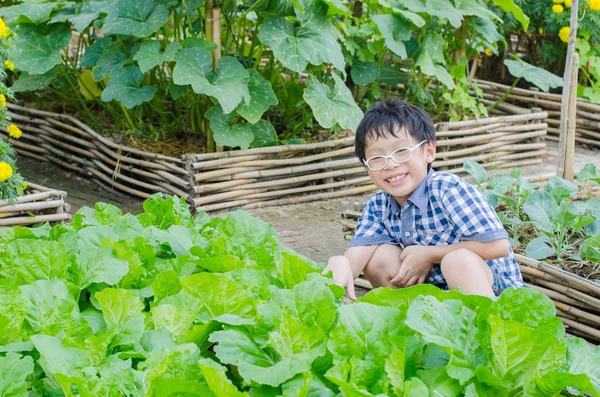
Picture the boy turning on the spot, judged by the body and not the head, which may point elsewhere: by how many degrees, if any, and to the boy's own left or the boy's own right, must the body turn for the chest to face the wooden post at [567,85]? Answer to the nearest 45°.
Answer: approximately 180°

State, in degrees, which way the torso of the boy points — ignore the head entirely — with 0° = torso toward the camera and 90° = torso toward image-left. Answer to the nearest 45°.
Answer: approximately 45°

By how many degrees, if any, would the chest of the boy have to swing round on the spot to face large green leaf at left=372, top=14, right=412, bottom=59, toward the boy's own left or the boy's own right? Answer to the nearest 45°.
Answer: approximately 135° to the boy's own right

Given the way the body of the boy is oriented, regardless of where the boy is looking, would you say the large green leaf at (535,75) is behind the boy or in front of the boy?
behind

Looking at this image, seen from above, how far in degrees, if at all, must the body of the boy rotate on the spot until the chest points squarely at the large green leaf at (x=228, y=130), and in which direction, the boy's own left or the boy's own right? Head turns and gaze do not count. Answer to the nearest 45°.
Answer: approximately 90° to the boy's own right

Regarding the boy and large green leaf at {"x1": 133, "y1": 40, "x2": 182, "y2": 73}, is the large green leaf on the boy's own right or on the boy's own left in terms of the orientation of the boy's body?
on the boy's own right

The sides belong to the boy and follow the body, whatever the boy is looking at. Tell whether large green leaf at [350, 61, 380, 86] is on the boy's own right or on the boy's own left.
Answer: on the boy's own right

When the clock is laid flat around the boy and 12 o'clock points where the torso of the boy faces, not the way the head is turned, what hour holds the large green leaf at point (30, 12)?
The large green leaf is roughly at 3 o'clock from the boy.

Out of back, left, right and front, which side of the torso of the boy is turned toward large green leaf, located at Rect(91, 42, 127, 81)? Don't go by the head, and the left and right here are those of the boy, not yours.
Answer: right

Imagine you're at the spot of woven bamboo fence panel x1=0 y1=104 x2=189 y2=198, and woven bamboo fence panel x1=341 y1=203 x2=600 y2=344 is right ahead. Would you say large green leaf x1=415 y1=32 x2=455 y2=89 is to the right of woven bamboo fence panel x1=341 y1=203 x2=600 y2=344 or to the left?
left

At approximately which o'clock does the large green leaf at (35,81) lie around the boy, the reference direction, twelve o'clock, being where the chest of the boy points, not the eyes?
The large green leaf is roughly at 3 o'clock from the boy.

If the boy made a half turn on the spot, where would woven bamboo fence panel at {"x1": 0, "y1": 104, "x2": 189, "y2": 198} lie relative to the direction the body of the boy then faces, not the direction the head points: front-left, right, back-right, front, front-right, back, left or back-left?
left
